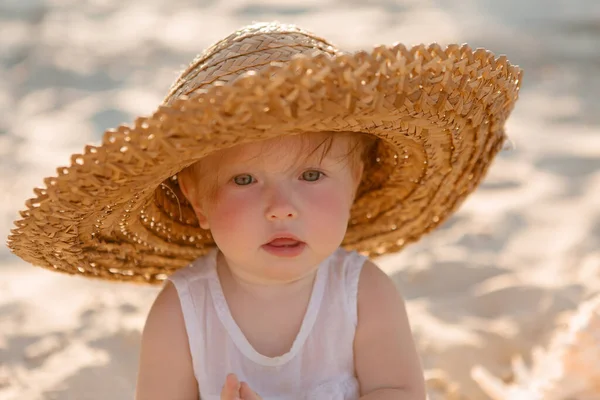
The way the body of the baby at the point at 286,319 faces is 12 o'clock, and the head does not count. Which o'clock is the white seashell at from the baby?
The white seashell is roughly at 8 o'clock from the baby.

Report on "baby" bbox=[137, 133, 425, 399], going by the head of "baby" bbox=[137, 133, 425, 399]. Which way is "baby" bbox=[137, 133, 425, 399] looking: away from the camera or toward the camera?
toward the camera

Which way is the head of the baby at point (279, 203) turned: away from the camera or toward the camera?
toward the camera

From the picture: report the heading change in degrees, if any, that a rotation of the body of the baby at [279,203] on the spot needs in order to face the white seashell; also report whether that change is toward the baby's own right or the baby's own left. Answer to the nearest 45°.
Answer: approximately 135° to the baby's own left

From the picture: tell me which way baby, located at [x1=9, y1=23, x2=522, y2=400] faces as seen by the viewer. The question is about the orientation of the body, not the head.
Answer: toward the camera
